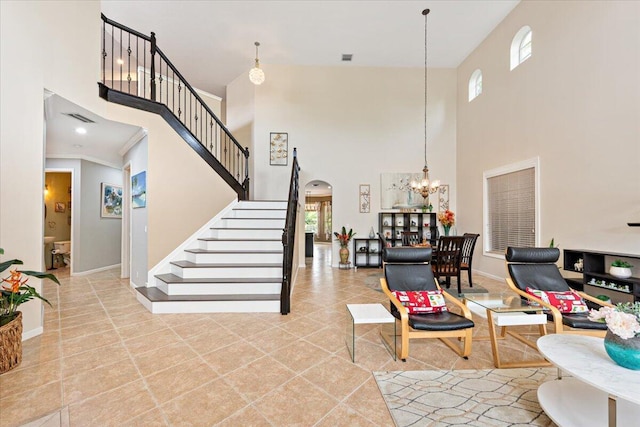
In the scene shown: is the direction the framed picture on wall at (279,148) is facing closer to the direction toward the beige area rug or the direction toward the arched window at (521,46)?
the beige area rug

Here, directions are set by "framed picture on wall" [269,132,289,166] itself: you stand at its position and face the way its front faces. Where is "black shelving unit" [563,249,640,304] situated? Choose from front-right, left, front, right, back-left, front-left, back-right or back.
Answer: front-left

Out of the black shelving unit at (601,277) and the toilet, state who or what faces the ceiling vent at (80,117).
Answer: the black shelving unit

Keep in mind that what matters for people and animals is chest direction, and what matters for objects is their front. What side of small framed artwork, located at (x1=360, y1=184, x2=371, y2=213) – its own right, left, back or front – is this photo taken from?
front

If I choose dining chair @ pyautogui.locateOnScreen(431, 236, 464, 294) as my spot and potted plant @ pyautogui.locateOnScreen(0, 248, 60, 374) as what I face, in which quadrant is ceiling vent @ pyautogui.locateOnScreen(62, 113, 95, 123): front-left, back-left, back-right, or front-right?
front-right

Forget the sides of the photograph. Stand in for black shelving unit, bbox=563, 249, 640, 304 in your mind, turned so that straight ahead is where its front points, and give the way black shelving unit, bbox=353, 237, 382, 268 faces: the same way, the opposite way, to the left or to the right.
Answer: to the left

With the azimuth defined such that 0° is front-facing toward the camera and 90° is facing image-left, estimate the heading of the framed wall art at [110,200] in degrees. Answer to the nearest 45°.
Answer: approximately 315°

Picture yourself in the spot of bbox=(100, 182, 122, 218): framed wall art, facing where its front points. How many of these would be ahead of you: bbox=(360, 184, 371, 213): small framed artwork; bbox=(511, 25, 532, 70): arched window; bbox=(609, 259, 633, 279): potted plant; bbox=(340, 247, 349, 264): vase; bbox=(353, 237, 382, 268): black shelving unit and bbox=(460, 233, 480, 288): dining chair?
6

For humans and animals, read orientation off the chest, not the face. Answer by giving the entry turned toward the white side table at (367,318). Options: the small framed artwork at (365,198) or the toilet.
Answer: the small framed artwork

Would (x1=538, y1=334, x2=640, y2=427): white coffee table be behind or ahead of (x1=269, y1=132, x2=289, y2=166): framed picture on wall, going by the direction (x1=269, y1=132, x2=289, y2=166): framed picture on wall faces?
ahead

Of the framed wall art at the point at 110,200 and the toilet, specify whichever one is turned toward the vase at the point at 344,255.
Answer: the framed wall art

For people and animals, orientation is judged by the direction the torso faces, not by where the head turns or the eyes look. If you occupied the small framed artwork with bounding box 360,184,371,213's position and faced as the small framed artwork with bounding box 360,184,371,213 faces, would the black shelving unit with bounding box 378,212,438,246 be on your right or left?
on your left

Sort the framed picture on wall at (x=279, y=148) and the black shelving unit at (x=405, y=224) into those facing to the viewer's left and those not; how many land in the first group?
0

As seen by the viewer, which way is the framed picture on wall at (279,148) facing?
toward the camera

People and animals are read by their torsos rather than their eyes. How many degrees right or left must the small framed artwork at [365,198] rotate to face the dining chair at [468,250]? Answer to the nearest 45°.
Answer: approximately 45° to its left

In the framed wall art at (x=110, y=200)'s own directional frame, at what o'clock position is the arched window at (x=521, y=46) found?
The arched window is roughly at 12 o'clock from the framed wall art.

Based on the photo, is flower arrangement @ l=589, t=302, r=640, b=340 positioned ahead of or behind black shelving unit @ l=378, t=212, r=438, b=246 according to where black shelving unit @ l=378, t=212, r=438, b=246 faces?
ahead

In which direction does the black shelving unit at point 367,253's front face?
toward the camera
